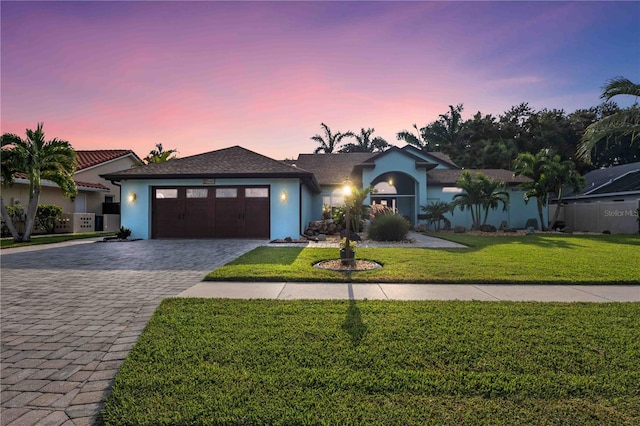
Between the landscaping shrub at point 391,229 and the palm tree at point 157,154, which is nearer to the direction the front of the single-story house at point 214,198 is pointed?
the landscaping shrub

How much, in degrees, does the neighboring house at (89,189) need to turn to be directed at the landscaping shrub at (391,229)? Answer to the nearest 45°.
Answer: approximately 45° to its left

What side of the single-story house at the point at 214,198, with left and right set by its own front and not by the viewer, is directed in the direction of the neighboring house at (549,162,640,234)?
left

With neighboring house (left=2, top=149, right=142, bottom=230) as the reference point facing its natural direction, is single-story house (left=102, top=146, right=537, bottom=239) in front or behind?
in front

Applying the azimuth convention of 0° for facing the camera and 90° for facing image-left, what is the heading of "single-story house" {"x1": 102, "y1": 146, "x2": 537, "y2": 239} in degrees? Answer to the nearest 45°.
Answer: approximately 0°

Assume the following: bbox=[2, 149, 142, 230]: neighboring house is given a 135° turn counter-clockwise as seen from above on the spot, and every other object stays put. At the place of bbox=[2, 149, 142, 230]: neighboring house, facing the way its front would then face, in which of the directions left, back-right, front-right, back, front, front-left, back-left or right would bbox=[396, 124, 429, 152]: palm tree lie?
front-right

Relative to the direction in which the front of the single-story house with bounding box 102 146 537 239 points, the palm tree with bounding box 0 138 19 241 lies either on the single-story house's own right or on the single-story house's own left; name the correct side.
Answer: on the single-story house's own right

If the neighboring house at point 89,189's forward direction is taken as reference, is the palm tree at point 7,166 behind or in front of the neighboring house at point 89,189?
in front

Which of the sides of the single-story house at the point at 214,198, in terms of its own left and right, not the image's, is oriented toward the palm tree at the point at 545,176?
left

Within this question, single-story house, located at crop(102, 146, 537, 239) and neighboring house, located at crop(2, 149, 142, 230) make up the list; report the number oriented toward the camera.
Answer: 2

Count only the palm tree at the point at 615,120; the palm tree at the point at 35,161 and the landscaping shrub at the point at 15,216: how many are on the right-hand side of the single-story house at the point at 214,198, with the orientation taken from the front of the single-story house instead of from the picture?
2

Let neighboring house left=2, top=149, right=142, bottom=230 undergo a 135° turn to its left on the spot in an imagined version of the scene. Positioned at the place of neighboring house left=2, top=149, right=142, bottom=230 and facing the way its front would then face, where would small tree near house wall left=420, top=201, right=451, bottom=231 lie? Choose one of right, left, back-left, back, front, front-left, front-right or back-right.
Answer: right

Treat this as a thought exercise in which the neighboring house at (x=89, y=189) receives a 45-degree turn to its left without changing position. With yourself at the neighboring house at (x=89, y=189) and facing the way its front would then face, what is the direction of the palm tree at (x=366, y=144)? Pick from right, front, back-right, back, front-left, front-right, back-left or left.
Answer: front-left
